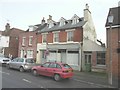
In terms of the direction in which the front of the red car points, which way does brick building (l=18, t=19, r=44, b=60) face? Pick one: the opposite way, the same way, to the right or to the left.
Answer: to the left

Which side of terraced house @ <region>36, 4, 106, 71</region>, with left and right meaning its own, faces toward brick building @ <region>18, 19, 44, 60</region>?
right

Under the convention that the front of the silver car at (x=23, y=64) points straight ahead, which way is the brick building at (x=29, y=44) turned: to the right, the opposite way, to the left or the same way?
to the left

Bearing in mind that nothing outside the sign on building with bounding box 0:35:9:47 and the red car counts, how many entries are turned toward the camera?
1

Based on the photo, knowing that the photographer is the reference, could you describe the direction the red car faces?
facing away from the viewer and to the left of the viewer

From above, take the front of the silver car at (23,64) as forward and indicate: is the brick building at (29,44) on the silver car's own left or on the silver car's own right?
on the silver car's own right

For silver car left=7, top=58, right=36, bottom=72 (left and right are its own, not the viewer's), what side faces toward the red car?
back

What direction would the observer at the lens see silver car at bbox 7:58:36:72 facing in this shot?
facing away from the viewer and to the left of the viewer

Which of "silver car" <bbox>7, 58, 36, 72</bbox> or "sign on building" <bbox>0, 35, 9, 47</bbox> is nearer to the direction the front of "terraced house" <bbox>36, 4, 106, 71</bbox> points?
the silver car

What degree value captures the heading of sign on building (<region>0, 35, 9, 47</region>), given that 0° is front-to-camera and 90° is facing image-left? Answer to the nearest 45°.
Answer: approximately 0°
